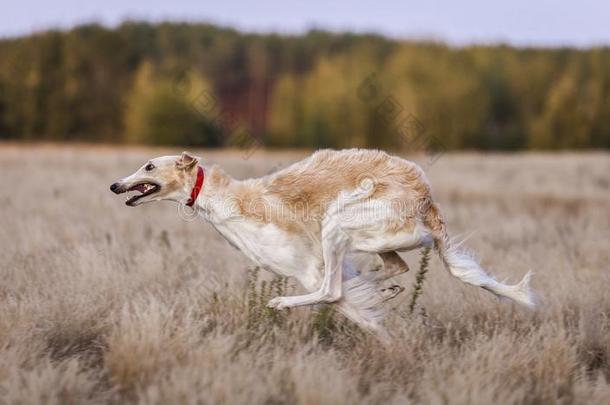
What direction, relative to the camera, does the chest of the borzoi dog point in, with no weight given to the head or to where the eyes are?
to the viewer's left
